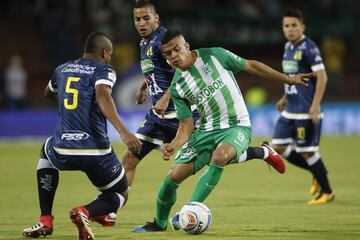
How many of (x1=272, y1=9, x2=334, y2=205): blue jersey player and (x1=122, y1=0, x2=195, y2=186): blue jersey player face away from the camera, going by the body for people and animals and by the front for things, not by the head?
0

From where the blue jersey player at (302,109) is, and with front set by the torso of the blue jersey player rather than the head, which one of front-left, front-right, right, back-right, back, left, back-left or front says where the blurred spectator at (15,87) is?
right

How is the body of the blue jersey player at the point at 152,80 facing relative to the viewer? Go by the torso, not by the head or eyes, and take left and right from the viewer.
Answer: facing the viewer and to the left of the viewer

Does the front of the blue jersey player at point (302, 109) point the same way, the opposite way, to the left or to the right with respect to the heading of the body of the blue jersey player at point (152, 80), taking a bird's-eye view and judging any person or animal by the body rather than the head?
the same way

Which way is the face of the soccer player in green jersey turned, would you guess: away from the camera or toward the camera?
toward the camera

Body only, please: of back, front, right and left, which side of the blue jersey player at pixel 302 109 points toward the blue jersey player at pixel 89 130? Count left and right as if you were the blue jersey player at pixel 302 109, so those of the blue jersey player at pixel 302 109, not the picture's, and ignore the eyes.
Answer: front

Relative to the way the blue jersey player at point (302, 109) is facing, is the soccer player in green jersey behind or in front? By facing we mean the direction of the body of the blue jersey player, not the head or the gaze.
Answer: in front

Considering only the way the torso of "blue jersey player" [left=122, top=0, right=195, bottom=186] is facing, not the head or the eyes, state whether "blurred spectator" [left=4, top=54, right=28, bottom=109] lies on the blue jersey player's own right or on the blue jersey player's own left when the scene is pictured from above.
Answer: on the blue jersey player's own right

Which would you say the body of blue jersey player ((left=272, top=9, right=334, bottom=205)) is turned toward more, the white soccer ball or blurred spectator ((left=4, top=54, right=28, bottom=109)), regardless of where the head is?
the white soccer ball

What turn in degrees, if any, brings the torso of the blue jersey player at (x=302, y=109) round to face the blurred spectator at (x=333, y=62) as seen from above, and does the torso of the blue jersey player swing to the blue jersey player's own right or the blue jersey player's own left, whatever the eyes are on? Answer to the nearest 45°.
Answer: approximately 135° to the blue jersey player's own right

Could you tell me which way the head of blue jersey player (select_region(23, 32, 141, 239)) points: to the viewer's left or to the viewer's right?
to the viewer's right

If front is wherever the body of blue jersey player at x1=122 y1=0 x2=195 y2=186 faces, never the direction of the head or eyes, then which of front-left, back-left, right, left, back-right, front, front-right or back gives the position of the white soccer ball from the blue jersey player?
front-left
